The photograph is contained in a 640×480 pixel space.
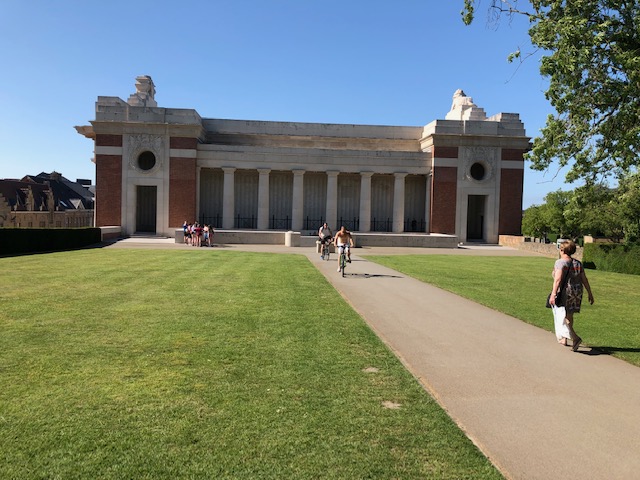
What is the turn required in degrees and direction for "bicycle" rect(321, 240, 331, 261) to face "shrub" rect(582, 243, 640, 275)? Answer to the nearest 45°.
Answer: approximately 90° to its left

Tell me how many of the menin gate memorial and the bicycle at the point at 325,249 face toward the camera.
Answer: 2

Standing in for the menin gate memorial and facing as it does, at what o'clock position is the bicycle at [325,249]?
The bicycle is roughly at 12 o'clock from the menin gate memorial.

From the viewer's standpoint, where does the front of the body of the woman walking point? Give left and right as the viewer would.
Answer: facing away from the viewer and to the left of the viewer

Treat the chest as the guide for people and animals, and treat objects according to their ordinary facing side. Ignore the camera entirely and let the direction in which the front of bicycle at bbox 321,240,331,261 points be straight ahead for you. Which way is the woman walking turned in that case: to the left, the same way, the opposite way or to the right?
the opposite way

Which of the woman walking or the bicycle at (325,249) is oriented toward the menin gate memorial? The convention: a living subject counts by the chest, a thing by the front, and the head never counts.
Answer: the woman walking

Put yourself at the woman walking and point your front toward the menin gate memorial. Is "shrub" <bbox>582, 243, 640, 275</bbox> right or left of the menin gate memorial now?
right

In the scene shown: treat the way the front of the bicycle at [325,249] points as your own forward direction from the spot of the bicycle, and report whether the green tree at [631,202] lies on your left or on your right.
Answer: on your left

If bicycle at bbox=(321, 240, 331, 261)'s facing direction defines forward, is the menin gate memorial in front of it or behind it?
behind

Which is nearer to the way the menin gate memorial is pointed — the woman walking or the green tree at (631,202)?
the woman walking

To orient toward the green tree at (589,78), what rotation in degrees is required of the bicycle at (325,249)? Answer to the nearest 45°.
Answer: approximately 45° to its left

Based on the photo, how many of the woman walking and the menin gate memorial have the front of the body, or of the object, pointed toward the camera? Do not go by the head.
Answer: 1

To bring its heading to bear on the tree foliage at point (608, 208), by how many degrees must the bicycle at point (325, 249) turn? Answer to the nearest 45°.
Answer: approximately 90° to its left
